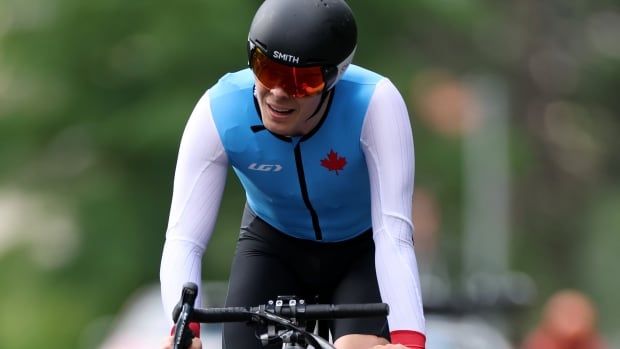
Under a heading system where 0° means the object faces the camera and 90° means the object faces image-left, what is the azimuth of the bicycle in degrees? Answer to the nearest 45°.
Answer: approximately 0°

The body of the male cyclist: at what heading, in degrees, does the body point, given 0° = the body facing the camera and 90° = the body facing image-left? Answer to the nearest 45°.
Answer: approximately 0°
